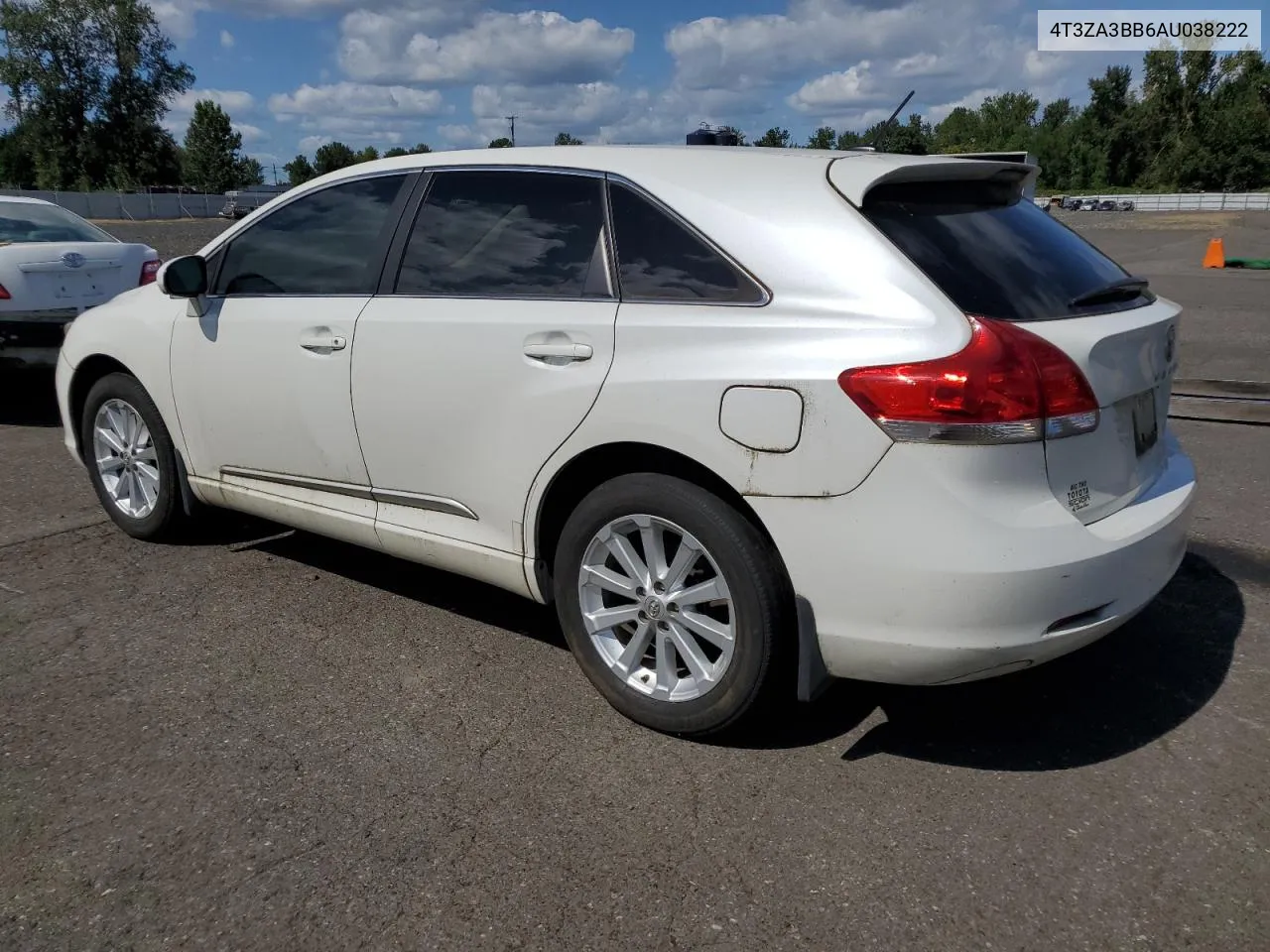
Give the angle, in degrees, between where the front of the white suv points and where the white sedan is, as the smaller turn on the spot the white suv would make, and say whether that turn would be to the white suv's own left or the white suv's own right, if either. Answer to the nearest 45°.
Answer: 0° — it already faces it

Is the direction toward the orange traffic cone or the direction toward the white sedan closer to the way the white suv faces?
the white sedan

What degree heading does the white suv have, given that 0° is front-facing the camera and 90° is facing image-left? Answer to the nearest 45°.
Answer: approximately 135°

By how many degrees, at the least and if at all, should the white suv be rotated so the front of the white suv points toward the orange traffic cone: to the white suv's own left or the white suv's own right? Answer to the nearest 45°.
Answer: approximately 90° to the white suv's own right
